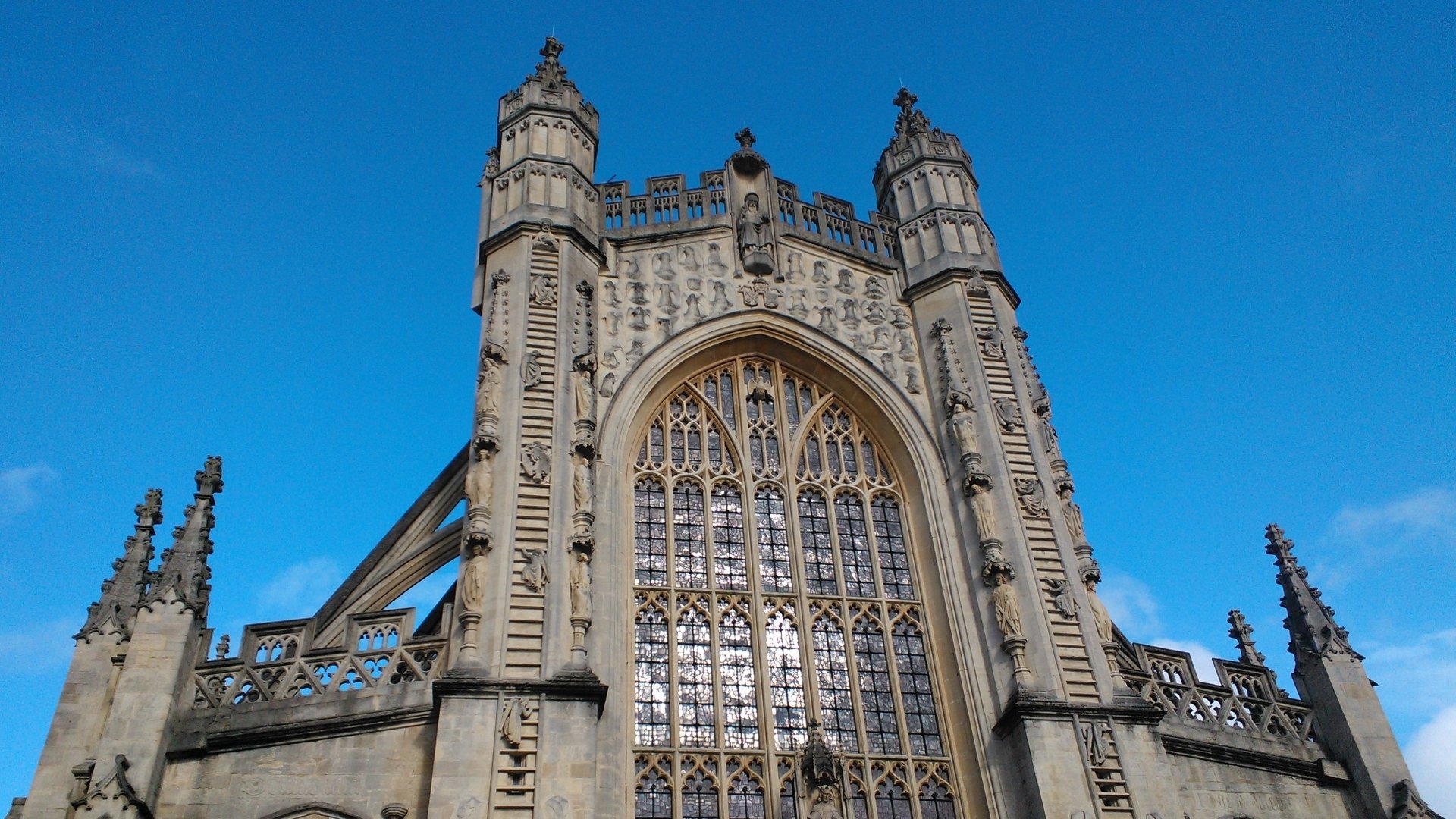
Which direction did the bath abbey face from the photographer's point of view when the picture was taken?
facing the viewer
